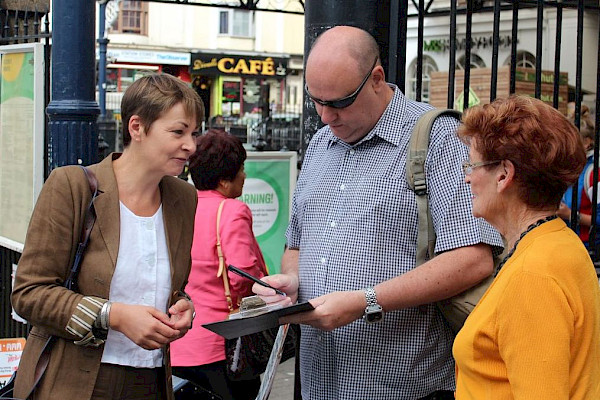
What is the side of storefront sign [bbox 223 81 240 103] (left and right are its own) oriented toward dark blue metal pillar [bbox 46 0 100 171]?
front

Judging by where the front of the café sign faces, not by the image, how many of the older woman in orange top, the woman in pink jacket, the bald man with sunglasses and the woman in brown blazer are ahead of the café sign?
4

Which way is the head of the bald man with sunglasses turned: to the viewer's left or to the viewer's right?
to the viewer's left

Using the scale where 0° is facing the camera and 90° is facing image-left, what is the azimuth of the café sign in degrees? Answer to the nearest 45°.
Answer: approximately 0°

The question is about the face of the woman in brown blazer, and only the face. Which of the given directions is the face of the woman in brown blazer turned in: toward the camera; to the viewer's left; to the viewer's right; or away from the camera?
to the viewer's right

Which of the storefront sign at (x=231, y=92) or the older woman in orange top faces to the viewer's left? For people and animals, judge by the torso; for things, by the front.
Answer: the older woman in orange top

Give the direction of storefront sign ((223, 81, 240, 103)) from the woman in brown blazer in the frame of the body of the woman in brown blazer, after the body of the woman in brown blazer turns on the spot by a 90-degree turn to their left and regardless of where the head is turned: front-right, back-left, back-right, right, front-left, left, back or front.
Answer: front-left

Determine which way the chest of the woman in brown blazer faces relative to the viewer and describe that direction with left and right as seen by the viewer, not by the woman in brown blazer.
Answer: facing the viewer and to the right of the viewer

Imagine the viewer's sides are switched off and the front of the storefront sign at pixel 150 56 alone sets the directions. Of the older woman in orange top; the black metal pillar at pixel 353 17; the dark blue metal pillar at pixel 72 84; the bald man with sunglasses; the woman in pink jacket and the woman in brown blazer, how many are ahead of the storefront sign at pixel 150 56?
6

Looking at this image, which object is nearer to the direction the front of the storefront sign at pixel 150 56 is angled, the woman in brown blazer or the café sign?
the woman in brown blazer

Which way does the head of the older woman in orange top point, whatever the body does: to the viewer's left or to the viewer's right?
to the viewer's left
